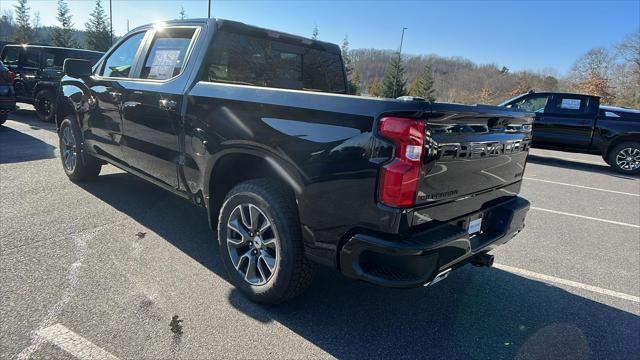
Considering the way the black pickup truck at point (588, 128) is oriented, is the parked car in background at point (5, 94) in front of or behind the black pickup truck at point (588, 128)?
in front

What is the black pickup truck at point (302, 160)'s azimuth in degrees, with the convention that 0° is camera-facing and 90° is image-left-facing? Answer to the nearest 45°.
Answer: approximately 135°

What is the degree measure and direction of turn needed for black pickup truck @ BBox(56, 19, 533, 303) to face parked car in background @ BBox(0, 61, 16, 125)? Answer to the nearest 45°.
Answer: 0° — it already faces it

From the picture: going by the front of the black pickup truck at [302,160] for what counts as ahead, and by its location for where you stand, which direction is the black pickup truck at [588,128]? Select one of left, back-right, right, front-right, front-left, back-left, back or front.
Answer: right

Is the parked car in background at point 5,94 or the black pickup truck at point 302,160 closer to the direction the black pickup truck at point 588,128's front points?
the parked car in background

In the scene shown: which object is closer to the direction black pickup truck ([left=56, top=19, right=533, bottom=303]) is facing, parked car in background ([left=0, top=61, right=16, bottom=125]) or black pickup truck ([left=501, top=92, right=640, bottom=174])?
the parked car in background

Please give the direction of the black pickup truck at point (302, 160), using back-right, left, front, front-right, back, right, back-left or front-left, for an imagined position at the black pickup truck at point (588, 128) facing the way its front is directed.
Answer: left

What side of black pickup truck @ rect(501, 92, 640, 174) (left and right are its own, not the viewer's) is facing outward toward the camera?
left

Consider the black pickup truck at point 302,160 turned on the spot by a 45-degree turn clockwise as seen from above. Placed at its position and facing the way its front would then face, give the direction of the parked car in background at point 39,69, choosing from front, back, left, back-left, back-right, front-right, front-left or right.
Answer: front-left

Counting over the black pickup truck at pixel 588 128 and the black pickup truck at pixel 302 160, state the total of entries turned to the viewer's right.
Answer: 0
